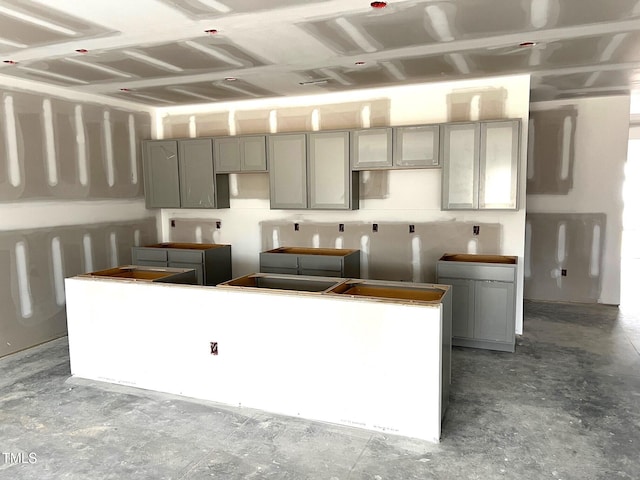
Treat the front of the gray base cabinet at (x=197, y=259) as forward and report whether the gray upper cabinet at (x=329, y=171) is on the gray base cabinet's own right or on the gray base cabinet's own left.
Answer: on the gray base cabinet's own left

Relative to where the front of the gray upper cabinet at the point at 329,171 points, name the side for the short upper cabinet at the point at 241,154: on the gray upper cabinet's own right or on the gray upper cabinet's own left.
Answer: on the gray upper cabinet's own right

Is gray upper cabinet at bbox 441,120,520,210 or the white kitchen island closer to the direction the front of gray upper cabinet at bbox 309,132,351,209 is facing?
the white kitchen island

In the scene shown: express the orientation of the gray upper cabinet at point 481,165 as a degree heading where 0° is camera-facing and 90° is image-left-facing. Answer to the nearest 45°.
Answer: approximately 0°

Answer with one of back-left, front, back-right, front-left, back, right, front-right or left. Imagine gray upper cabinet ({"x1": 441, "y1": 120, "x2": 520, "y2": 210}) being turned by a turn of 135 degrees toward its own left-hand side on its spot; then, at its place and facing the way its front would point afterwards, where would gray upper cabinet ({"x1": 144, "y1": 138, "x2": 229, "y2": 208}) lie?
back-left

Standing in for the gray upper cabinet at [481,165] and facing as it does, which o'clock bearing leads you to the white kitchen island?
The white kitchen island is roughly at 1 o'clock from the gray upper cabinet.

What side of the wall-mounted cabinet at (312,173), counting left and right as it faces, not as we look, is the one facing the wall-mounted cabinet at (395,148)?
left
